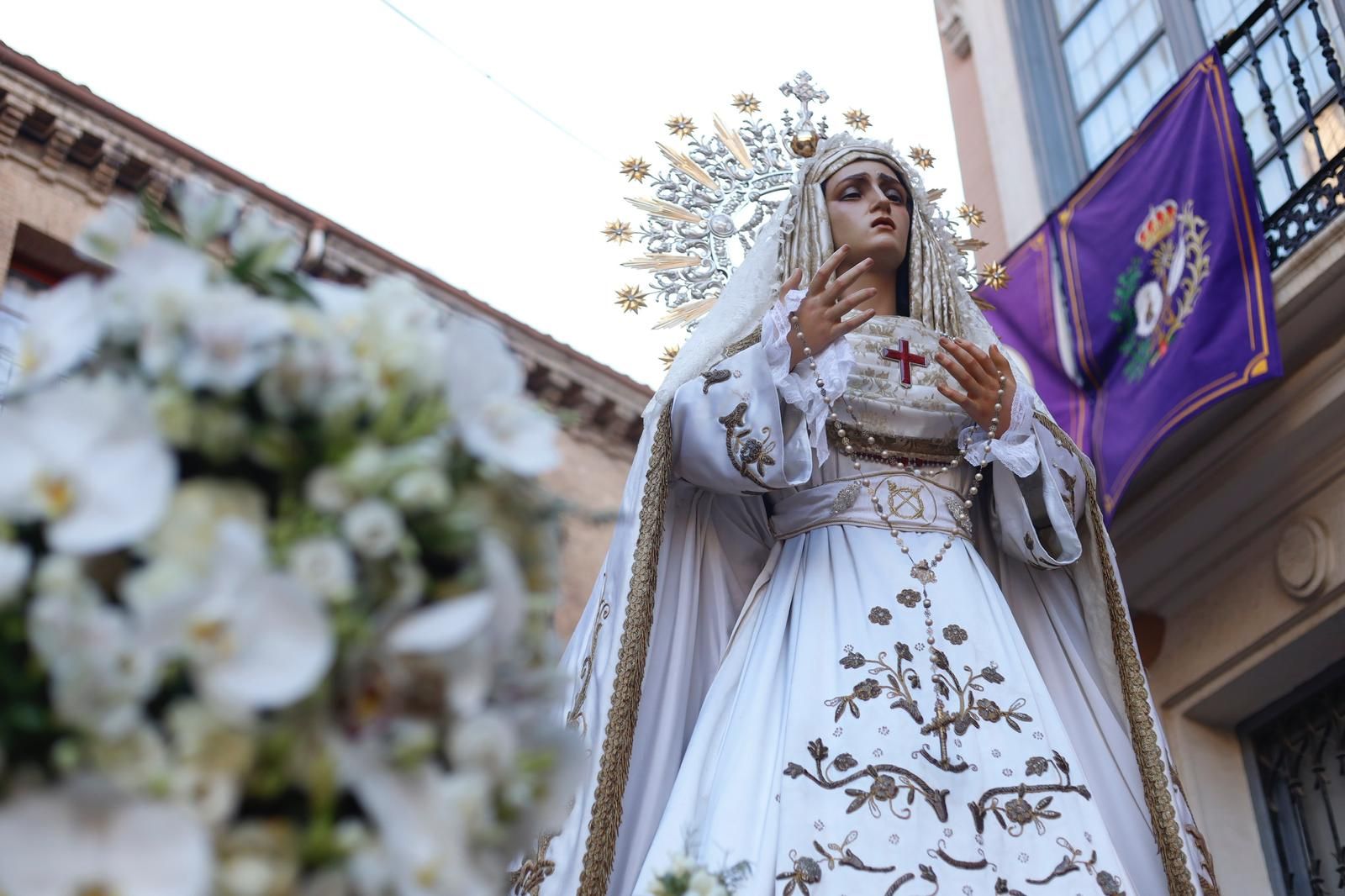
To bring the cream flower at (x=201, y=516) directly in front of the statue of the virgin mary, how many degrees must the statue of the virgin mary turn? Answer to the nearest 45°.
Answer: approximately 45° to its right

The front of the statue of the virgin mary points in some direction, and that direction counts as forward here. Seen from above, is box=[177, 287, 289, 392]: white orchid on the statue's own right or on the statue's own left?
on the statue's own right

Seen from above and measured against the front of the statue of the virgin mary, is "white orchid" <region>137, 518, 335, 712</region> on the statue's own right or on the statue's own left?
on the statue's own right

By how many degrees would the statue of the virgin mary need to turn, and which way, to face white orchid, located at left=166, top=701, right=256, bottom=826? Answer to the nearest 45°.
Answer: approximately 45° to its right

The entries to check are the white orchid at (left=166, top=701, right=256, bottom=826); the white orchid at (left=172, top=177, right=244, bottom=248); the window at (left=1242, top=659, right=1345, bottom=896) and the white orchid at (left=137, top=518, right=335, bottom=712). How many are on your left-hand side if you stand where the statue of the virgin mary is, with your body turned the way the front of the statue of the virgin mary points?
1

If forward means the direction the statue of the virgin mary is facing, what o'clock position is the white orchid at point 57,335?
The white orchid is roughly at 2 o'clock from the statue of the virgin mary.

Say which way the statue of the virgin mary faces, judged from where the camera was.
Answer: facing the viewer and to the right of the viewer

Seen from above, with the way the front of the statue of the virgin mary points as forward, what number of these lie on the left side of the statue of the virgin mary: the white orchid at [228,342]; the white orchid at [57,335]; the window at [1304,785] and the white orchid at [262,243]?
1

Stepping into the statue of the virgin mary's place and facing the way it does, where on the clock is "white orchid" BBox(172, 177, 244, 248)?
The white orchid is roughly at 2 o'clock from the statue of the virgin mary.

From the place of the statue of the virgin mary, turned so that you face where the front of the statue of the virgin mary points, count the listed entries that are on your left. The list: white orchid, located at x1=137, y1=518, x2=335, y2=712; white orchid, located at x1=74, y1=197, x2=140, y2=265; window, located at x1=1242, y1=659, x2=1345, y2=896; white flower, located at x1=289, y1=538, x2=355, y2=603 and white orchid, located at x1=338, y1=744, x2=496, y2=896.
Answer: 1
